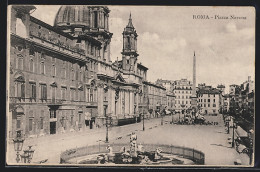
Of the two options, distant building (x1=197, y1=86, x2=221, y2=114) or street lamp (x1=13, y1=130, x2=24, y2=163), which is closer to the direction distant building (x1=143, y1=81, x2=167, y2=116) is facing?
the distant building

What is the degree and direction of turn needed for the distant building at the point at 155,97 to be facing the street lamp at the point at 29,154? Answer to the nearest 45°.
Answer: approximately 90° to its right

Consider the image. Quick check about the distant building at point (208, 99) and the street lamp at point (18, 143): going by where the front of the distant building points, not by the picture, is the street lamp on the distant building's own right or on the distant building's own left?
on the distant building's own right

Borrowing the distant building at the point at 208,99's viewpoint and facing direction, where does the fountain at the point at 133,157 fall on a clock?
The fountain is roughly at 12 o'clock from the distant building.

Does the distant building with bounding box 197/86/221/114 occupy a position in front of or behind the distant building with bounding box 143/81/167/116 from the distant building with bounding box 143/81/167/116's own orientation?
in front

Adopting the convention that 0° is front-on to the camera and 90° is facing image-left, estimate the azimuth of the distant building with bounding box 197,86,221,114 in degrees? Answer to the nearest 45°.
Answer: approximately 0°

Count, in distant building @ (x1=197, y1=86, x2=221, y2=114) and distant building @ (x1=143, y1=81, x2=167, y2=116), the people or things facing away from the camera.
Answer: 0

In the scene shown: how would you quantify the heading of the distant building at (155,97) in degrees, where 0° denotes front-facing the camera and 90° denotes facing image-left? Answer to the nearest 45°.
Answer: approximately 315°

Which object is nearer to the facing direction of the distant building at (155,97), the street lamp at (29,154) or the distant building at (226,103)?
the distant building
